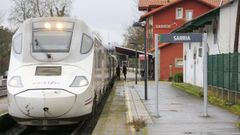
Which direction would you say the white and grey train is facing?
toward the camera

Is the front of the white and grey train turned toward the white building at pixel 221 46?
no
